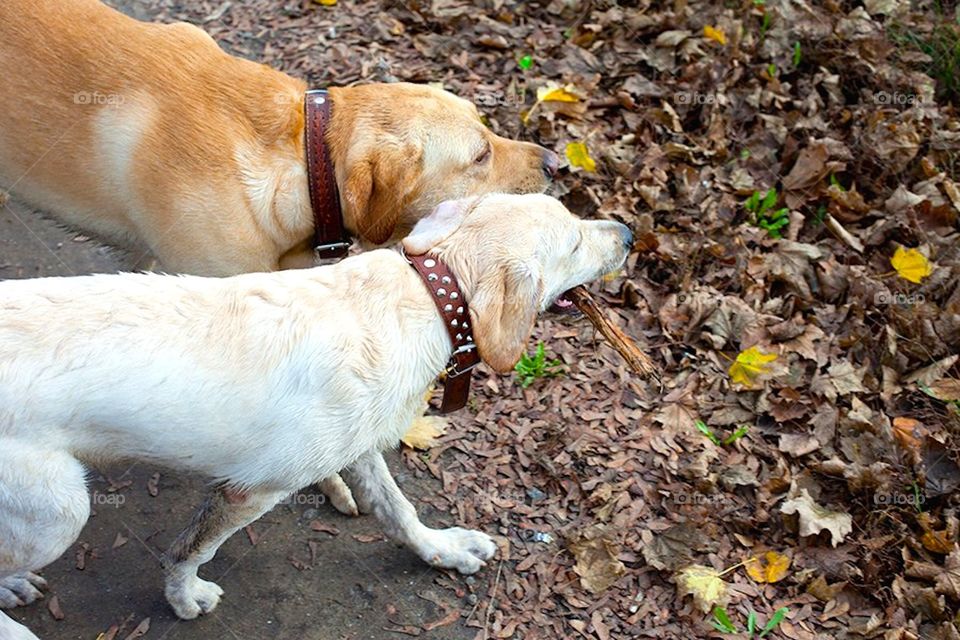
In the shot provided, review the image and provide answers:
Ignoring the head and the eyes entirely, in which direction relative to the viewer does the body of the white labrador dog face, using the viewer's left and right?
facing to the right of the viewer

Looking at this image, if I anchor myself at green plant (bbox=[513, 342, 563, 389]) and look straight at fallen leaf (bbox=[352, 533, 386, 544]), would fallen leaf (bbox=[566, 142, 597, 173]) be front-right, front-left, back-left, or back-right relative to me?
back-right

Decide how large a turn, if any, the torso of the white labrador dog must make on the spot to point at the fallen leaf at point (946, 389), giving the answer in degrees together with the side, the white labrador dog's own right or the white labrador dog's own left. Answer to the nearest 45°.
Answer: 0° — it already faces it

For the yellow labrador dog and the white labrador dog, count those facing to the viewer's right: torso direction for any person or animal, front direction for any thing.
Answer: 2

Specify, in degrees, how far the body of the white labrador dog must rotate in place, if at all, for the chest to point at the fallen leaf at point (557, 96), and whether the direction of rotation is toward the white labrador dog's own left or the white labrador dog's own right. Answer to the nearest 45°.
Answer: approximately 45° to the white labrador dog's own left

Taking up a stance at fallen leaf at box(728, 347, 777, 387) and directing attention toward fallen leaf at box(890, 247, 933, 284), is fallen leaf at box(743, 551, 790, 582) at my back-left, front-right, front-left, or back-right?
back-right

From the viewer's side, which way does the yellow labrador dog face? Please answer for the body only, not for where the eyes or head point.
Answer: to the viewer's right

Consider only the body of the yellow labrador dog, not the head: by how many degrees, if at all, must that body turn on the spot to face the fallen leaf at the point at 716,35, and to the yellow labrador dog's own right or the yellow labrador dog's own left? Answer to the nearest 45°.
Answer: approximately 45° to the yellow labrador dog's own left
